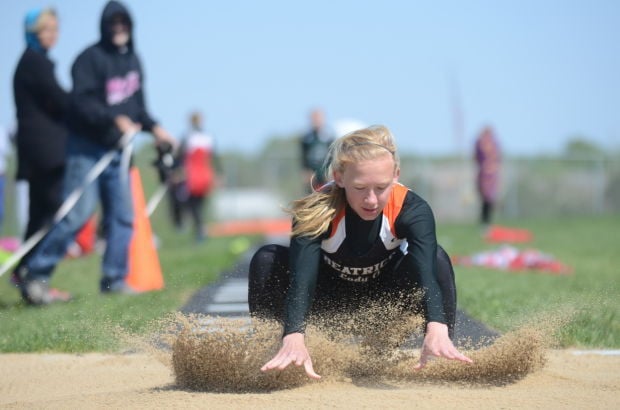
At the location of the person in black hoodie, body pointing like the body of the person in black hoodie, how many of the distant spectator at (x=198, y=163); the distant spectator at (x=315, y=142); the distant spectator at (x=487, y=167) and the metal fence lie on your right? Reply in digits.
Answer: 0

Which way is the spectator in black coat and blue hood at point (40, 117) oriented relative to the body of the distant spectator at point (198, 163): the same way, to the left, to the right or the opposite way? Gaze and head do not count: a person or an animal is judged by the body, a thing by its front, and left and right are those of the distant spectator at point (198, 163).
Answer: to the left

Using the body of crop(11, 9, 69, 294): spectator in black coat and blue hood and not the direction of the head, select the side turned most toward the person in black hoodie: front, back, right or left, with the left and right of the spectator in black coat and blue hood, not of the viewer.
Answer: front

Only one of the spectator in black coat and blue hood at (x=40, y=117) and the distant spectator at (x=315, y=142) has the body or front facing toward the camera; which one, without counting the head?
the distant spectator at (x=315, y=142)

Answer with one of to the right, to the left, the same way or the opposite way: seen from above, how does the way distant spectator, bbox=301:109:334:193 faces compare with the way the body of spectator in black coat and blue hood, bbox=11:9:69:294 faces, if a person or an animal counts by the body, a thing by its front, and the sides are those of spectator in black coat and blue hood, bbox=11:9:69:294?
to the right

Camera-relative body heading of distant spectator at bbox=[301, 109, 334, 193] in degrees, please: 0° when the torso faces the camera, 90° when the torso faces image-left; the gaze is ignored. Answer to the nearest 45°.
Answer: approximately 0°

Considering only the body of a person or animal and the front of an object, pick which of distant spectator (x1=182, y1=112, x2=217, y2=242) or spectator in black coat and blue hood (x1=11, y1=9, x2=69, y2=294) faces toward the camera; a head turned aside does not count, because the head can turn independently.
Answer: distant spectator (x1=182, y1=112, x2=217, y2=242)

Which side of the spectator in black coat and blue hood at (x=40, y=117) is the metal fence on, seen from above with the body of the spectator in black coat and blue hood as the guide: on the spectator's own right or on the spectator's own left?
on the spectator's own left

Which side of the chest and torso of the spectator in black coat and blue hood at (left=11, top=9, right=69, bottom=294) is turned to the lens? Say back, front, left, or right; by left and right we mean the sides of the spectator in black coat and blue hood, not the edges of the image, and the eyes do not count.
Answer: right

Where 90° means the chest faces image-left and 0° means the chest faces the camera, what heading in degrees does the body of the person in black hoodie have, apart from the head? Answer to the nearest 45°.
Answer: approximately 315°

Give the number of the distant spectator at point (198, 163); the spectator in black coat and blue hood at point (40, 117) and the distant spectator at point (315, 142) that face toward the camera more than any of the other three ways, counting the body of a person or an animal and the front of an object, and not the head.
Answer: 2

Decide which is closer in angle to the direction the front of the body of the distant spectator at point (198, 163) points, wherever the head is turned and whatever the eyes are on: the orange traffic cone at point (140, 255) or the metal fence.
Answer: the orange traffic cone

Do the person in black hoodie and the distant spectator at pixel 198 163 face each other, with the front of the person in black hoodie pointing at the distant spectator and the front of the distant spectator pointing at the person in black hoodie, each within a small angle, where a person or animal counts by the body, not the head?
no

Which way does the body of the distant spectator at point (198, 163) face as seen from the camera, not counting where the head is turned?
toward the camera

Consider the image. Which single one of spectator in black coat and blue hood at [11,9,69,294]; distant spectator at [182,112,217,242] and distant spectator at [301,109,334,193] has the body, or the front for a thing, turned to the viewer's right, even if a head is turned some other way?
spectator in black coat and blue hood at [11,9,69,294]

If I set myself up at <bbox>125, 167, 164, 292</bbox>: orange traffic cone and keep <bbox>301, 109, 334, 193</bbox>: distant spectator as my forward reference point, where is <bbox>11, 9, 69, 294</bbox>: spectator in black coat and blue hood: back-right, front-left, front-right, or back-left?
back-left

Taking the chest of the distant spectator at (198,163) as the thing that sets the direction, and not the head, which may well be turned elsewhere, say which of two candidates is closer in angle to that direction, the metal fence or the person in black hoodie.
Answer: the person in black hoodie

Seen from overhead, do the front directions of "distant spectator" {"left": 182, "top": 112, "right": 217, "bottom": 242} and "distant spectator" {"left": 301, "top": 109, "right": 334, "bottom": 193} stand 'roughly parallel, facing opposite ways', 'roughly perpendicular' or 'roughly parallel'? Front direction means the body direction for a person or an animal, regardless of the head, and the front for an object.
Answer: roughly parallel
